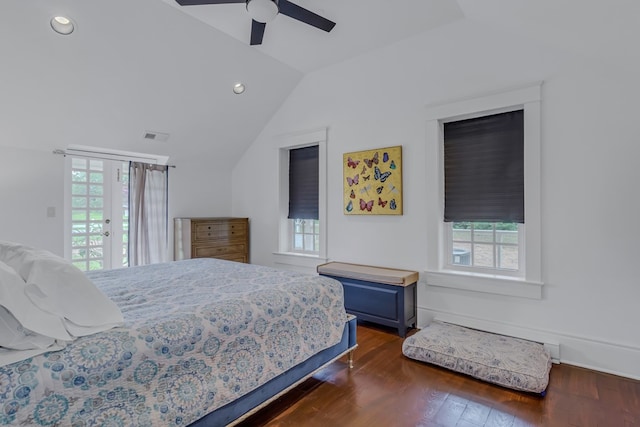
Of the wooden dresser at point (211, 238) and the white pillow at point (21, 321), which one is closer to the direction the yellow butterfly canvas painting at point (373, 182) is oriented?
the white pillow

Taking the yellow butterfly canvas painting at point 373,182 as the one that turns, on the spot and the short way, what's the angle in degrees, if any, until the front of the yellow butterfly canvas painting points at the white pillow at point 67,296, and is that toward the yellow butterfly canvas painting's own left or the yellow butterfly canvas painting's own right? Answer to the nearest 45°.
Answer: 0° — it already faces it

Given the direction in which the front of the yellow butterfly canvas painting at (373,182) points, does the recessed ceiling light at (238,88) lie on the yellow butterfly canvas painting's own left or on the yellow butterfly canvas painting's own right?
on the yellow butterfly canvas painting's own right

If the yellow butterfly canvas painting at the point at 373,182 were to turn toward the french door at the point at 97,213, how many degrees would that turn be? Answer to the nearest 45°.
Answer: approximately 45° to its right

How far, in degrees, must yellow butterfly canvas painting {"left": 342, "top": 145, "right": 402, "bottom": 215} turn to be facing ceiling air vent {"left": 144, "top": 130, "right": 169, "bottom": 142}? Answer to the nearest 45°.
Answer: approximately 45° to its right

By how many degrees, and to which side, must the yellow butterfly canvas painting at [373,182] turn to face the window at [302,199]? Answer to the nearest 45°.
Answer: approximately 90° to its right

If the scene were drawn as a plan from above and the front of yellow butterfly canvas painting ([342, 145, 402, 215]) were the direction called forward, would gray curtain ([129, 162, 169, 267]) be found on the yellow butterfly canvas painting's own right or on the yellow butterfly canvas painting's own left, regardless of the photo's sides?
on the yellow butterfly canvas painting's own right

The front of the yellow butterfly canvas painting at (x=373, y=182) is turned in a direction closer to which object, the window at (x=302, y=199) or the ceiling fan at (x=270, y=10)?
the ceiling fan

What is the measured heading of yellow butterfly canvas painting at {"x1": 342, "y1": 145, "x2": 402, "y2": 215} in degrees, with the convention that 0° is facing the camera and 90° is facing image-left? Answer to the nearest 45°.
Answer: approximately 45°

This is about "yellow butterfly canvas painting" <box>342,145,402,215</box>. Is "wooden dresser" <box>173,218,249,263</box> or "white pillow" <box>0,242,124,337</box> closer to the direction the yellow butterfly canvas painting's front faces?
the white pillow
